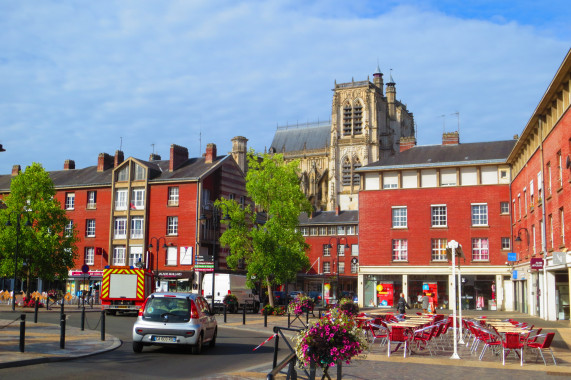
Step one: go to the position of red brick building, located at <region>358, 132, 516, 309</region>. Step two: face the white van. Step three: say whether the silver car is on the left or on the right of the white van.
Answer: left

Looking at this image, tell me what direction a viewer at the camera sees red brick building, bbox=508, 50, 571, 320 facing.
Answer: facing to the left of the viewer

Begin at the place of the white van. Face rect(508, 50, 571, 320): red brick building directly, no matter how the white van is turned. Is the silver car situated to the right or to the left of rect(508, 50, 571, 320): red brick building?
right

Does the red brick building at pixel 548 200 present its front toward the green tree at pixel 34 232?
yes

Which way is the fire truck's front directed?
away from the camera

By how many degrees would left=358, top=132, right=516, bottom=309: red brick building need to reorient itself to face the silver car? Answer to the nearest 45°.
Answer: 0° — it already faces it

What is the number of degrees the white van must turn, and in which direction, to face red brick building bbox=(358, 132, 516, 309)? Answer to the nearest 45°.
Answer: approximately 45° to its right

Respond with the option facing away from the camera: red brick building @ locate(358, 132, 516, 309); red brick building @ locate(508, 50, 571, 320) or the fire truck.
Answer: the fire truck
